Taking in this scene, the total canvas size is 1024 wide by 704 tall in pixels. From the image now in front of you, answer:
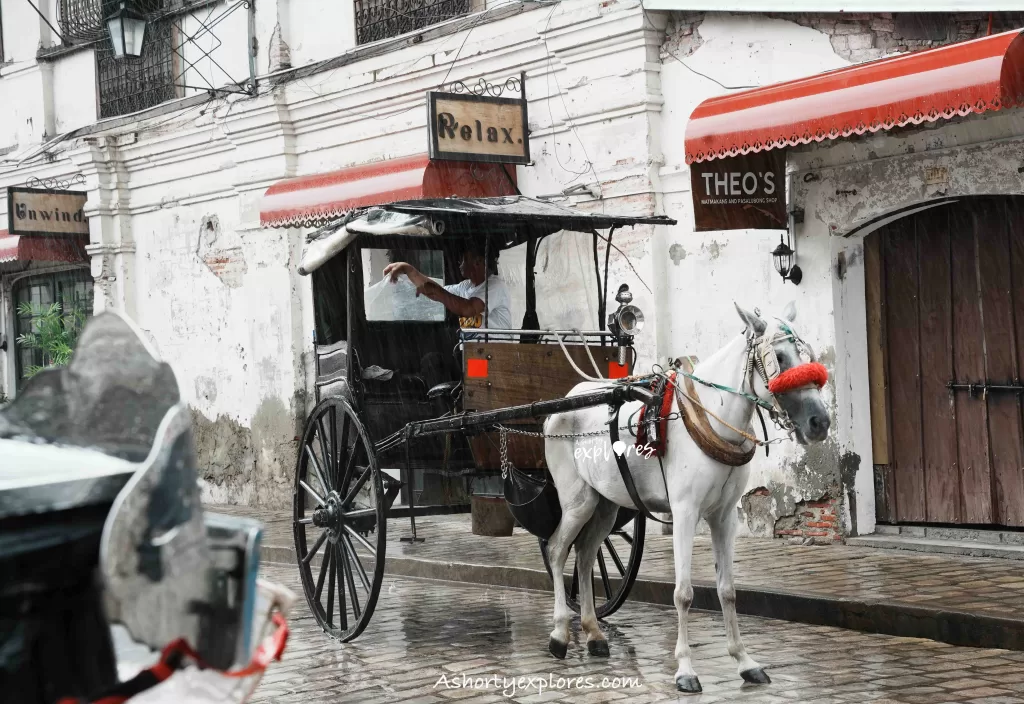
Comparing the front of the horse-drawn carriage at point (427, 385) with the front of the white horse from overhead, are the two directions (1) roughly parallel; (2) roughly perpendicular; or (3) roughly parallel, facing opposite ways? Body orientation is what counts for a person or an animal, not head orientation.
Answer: roughly parallel

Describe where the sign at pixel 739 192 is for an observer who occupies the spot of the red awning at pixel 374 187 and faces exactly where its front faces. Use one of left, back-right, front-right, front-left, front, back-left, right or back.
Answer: left

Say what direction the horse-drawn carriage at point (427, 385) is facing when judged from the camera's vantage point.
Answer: facing the viewer and to the right of the viewer

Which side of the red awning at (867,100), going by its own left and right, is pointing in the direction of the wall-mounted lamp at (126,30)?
right

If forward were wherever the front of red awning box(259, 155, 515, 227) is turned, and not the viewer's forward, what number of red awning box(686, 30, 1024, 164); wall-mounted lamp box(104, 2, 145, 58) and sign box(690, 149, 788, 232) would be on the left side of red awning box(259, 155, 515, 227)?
2

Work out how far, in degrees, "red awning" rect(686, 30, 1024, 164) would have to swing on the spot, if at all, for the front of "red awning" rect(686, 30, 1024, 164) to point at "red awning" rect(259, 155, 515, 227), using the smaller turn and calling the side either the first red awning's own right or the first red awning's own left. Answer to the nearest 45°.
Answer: approximately 90° to the first red awning's own right

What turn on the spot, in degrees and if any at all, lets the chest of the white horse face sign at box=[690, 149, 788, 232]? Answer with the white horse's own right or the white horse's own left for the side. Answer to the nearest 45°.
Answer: approximately 135° to the white horse's own left

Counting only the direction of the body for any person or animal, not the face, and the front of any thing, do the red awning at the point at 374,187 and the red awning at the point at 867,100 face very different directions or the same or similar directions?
same or similar directions

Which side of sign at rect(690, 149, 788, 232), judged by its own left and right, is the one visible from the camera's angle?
front

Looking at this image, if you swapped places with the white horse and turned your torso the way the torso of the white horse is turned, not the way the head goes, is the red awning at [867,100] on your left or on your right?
on your left

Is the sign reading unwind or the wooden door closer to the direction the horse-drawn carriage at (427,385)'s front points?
the wooden door

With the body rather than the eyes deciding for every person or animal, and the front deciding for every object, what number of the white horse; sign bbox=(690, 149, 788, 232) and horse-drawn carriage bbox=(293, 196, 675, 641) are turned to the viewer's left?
0

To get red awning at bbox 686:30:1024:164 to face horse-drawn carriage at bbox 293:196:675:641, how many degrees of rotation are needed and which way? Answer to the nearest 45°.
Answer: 0° — it already faces it

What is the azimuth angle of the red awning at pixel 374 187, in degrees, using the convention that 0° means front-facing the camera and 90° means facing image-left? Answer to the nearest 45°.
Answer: approximately 45°

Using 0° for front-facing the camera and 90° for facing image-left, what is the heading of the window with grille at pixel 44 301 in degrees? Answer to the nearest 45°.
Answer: approximately 45°

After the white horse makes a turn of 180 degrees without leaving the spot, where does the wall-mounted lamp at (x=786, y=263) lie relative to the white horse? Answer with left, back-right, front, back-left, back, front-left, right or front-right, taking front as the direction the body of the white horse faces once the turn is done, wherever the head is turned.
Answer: front-right
